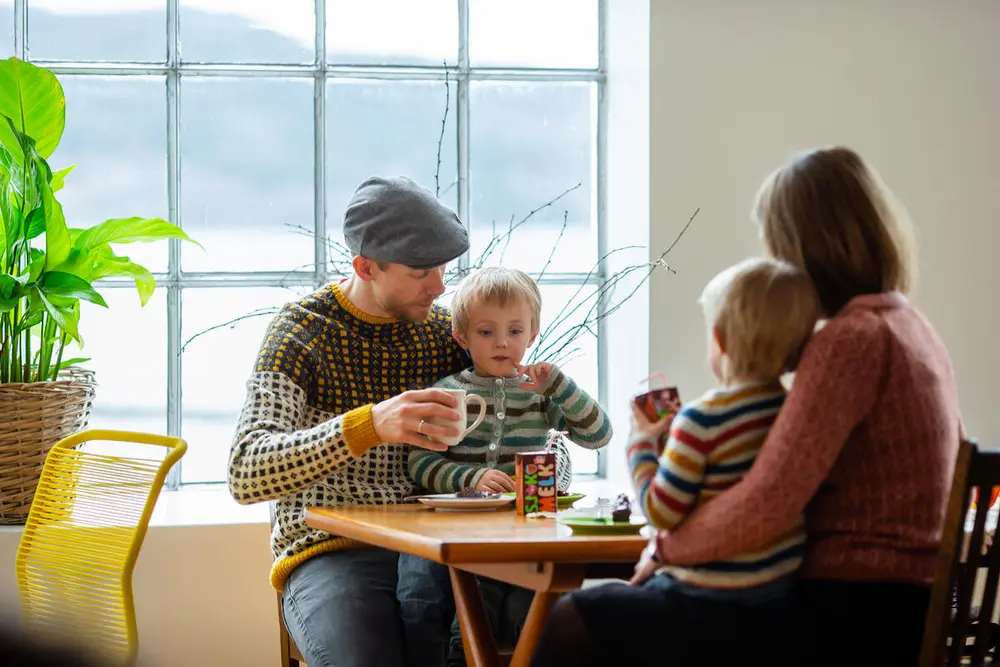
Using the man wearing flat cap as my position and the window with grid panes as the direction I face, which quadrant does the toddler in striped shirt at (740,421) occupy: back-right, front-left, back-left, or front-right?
back-right

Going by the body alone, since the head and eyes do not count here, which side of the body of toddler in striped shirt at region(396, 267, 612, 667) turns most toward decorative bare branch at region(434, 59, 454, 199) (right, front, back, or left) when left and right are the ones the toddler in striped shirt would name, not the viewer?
back

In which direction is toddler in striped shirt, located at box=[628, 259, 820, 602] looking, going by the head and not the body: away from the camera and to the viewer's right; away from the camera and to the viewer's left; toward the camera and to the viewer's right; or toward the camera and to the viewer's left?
away from the camera and to the viewer's left

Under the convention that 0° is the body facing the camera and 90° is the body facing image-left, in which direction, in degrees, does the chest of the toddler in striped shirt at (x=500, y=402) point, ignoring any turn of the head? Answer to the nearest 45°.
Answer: approximately 0°

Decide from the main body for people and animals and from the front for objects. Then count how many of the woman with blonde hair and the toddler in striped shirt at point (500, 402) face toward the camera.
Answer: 1

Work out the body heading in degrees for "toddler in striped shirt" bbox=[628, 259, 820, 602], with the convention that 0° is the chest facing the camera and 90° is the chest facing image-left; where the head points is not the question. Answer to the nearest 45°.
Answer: approximately 135°

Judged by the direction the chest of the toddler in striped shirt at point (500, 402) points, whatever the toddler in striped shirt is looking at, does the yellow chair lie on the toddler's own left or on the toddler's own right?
on the toddler's own right

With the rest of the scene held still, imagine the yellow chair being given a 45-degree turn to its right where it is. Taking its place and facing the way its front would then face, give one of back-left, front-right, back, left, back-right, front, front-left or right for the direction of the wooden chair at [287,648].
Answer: back-left

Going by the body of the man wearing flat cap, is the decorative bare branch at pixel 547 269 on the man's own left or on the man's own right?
on the man's own left

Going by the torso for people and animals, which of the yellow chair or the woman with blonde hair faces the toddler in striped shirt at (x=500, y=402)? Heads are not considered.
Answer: the woman with blonde hair

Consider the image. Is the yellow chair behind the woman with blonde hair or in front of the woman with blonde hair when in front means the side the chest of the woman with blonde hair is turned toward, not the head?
in front

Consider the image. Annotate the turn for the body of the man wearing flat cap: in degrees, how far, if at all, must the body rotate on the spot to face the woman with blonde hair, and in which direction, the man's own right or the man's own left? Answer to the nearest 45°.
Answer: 0° — they already face them

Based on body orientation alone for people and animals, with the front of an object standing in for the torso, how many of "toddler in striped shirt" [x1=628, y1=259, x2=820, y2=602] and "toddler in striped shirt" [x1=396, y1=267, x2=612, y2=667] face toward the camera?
1
